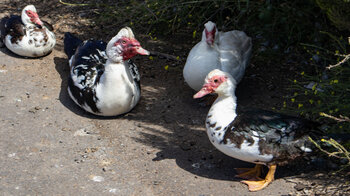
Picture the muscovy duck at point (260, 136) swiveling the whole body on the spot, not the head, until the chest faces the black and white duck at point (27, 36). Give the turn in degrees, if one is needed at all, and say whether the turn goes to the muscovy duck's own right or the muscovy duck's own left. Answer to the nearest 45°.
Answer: approximately 45° to the muscovy duck's own right

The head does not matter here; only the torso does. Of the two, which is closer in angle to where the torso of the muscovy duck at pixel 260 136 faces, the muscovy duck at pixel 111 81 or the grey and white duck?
the muscovy duck

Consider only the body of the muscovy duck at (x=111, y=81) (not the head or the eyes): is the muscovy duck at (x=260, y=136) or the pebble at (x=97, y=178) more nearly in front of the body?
the muscovy duck

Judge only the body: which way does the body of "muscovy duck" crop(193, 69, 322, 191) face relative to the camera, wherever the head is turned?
to the viewer's left

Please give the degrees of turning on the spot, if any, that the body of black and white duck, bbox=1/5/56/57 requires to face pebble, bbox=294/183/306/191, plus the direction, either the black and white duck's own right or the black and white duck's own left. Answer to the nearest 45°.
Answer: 0° — it already faces it

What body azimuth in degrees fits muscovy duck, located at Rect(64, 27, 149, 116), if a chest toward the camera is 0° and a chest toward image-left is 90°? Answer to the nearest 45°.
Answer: approximately 315°

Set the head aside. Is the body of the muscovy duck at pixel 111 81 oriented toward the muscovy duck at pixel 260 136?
yes

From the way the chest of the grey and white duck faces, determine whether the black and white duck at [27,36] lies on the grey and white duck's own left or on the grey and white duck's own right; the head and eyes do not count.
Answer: on the grey and white duck's own right

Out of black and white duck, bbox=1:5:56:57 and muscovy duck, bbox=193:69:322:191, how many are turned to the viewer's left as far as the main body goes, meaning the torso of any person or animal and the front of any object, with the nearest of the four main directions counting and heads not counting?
1

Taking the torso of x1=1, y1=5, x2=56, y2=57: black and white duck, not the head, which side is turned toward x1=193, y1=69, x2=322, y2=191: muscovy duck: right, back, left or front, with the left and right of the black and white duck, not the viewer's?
front

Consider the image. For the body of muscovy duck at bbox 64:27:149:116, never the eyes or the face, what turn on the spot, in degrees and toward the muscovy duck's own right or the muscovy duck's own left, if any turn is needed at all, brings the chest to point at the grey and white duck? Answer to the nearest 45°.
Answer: approximately 45° to the muscovy duck's own left

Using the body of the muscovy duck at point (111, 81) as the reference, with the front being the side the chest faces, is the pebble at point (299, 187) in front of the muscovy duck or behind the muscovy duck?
in front

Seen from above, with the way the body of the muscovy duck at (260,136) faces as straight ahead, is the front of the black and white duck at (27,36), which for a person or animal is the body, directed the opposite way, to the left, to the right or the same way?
the opposite way
